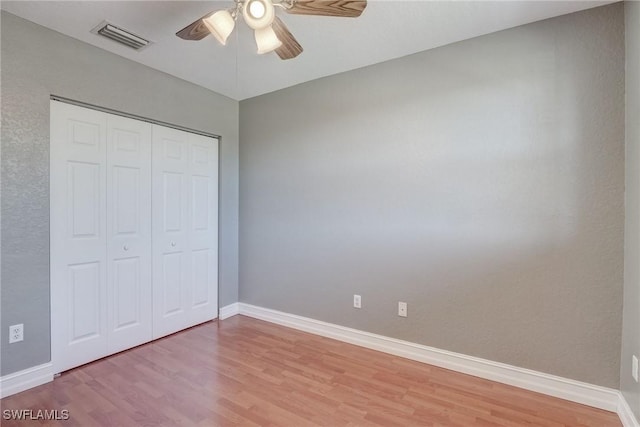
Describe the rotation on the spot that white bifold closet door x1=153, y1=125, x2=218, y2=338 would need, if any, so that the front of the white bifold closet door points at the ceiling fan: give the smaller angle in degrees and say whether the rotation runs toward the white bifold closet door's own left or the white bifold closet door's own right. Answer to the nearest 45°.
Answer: approximately 45° to the white bifold closet door's own right

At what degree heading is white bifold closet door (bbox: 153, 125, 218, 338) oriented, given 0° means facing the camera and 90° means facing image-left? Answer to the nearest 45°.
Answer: approximately 315°

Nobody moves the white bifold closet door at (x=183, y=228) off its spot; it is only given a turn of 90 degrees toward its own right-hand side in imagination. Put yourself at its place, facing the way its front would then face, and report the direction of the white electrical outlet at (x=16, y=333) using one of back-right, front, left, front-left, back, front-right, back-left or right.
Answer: front

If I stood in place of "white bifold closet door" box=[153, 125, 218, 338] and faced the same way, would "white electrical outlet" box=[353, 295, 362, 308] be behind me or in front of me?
in front

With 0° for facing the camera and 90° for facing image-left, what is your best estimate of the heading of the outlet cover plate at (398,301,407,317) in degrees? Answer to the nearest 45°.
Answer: approximately 0°

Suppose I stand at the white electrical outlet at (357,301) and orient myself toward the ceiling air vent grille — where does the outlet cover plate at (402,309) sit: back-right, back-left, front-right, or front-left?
back-left

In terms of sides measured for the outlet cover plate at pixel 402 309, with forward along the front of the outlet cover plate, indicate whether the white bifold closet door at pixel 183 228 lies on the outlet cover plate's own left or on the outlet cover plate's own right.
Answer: on the outlet cover plate's own right

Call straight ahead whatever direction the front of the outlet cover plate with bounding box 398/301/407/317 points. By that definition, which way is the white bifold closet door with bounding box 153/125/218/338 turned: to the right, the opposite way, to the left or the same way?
to the left

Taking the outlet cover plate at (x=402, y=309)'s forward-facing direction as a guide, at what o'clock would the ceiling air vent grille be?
The ceiling air vent grille is roughly at 2 o'clock from the outlet cover plate.

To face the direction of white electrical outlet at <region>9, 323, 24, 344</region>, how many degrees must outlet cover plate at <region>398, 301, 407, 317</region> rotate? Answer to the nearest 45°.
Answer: approximately 45° to its right

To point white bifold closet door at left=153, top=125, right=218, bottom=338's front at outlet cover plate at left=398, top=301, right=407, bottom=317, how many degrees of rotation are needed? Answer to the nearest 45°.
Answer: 0° — it already faces it
